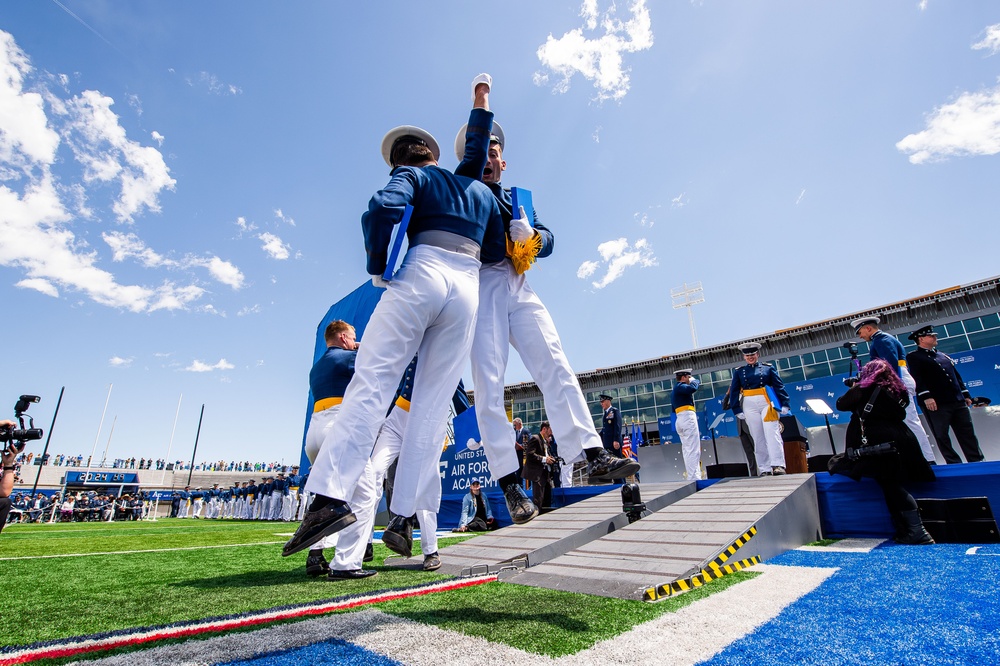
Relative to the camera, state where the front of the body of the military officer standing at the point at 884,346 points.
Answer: to the viewer's left

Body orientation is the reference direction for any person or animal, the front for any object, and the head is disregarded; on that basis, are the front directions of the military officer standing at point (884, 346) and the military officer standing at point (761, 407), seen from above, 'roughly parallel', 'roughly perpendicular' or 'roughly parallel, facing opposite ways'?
roughly perpendicular

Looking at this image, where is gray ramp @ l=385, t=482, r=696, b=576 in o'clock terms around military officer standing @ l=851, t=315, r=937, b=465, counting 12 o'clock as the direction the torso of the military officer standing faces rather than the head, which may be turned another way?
The gray ramp is roughly at 10 o'clock from the military officer standing.

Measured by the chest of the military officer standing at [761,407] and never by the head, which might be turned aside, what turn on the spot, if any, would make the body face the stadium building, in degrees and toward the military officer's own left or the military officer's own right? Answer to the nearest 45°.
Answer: approximately 180°

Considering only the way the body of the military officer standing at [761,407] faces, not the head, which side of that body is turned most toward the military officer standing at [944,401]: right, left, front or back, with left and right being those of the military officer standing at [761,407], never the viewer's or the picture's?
left

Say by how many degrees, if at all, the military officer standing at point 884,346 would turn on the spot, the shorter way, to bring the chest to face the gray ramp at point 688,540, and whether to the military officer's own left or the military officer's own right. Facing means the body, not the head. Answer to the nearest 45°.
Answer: approximately 90° to the military officer's own left

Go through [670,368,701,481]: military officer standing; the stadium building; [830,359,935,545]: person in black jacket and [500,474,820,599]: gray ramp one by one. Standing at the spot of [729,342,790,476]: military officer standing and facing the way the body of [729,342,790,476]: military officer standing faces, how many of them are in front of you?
2

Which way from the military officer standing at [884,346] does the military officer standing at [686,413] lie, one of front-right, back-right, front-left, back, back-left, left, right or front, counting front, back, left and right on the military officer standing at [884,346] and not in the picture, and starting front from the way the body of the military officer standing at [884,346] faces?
front-right

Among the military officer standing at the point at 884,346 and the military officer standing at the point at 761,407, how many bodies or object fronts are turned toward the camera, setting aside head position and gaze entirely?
1

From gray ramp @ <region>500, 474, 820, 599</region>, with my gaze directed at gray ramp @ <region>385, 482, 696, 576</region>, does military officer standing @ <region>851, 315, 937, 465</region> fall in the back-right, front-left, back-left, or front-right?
back-right

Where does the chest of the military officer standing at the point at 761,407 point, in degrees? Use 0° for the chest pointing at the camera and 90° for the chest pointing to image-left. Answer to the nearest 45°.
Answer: approximately 0°

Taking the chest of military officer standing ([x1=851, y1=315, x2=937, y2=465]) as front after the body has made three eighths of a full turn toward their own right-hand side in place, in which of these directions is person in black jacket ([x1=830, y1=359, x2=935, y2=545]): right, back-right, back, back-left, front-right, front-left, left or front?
back-right

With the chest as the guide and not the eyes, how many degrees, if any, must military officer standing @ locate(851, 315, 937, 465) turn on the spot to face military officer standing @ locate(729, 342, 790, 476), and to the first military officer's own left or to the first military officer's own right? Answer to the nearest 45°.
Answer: approximately 45° to the first military officer's own right
